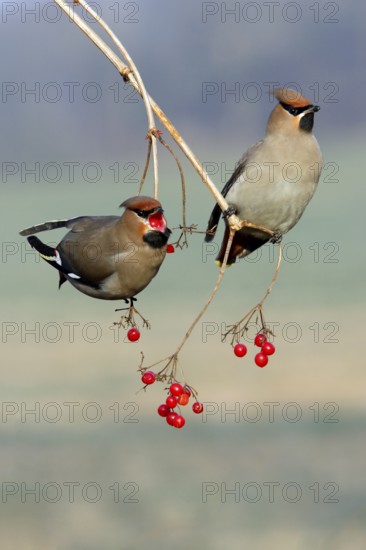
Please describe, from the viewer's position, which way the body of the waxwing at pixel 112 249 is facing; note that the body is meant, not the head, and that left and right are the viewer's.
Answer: facing the viewer and to the right of the viewer

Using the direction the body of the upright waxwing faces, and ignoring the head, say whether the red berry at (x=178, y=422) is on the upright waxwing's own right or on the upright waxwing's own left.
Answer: on the upright waxwing's own right

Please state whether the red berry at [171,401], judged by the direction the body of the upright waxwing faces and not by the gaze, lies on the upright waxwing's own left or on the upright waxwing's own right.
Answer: on the upright waxwing's own right

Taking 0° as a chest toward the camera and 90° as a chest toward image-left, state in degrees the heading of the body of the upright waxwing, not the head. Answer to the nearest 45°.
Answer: approximately 315°

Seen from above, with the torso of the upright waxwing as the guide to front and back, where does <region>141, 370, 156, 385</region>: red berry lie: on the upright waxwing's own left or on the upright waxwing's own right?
on the upright waxwing's own right

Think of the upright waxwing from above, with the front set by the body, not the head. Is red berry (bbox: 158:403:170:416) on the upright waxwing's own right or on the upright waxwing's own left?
on the upright waxwing's own right

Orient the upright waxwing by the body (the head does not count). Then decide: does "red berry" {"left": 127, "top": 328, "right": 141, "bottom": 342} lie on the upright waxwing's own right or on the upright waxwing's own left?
on the upright waxwing's own right

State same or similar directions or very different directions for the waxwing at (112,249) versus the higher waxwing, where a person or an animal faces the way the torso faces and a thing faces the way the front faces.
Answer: same or similar directions

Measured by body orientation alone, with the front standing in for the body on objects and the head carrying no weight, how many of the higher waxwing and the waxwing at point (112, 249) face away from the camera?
0
